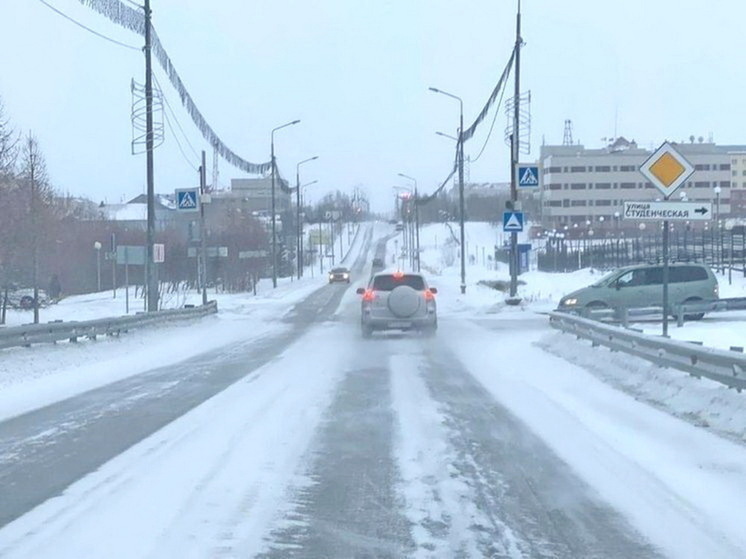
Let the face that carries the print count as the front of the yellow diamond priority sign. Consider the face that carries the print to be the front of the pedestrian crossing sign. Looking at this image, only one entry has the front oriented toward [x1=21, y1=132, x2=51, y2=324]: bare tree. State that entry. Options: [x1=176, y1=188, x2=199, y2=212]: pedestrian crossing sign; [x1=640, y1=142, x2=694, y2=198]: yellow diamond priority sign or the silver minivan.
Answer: the silver minivan

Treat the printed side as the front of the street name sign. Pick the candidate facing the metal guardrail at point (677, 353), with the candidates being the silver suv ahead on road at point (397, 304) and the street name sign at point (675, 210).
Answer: the street name sign

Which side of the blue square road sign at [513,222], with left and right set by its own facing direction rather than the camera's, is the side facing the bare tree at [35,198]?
right

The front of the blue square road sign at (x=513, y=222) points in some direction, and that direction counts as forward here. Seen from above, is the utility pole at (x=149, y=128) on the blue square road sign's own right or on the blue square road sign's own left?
on the blue square road sign's own right

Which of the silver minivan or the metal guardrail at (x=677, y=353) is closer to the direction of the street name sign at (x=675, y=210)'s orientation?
the metal guardrail

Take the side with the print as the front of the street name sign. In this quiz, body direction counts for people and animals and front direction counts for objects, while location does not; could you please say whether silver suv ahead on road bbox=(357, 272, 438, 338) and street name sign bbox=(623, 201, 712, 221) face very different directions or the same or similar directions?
very different directions

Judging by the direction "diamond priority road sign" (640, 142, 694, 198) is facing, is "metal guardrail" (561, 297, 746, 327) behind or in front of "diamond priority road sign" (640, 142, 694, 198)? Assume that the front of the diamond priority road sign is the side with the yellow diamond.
behind

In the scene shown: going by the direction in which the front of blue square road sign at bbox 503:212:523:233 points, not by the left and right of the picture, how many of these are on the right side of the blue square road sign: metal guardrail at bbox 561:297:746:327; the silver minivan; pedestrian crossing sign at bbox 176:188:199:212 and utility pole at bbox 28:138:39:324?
2

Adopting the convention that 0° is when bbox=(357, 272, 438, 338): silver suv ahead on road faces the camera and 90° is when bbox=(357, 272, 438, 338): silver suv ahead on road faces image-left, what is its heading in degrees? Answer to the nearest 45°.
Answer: approximately 180°

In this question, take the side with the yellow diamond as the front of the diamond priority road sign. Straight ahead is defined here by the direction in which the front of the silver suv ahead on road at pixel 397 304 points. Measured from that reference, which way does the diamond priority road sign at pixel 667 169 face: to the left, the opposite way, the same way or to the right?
the opposite way

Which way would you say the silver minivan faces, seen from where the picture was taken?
facing to the left of the viewer
